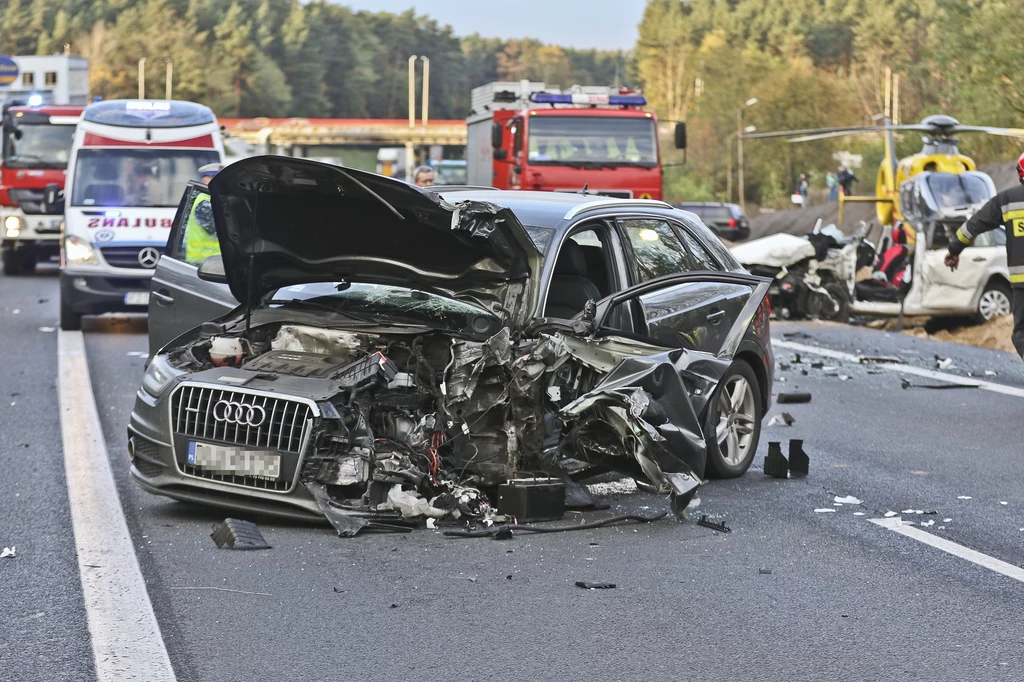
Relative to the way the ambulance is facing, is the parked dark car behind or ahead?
behind

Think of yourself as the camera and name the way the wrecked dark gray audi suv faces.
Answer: facing the viewer and to the left of the viewer

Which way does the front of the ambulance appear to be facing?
toward the camera

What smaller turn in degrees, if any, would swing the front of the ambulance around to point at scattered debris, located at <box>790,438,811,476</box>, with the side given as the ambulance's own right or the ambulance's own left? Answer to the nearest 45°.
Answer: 0° — it already faces it

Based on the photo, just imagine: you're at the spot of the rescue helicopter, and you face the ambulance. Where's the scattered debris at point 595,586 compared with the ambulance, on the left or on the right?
left

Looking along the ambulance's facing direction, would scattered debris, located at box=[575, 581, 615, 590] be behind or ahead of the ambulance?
ahead

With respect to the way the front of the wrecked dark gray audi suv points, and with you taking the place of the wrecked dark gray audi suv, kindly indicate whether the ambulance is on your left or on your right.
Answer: on your right

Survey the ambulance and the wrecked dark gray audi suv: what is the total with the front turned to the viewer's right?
0

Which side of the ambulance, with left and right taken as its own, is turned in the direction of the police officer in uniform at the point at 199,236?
front

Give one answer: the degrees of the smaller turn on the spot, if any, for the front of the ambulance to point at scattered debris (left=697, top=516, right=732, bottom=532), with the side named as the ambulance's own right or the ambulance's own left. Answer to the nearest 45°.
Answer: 0° — it already faces it

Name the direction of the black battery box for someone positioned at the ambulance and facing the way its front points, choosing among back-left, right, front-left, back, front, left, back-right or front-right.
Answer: front
